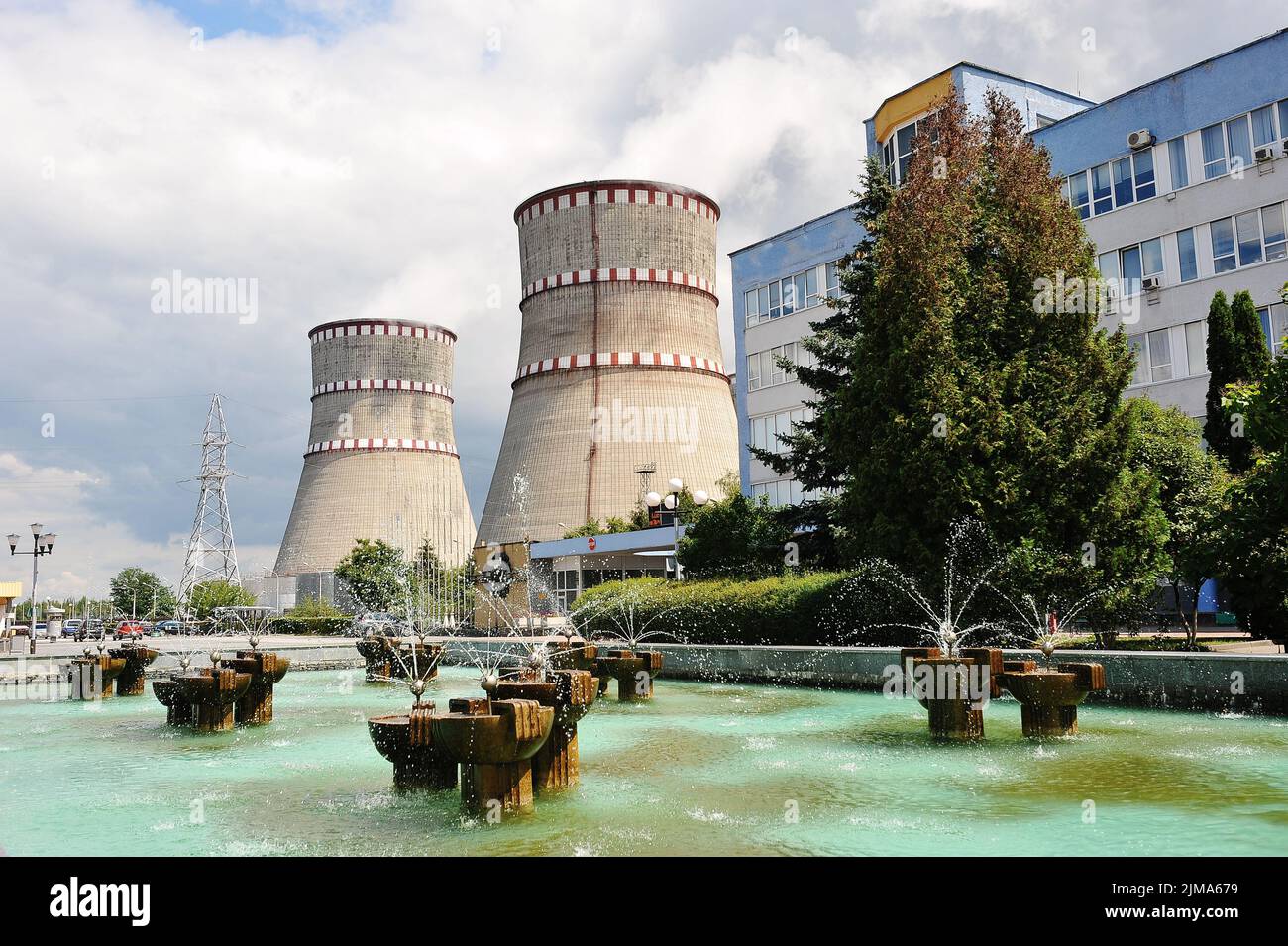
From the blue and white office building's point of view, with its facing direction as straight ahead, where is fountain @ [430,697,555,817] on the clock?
The fountain is roughly at 11 o'clock from the blue and white office building.

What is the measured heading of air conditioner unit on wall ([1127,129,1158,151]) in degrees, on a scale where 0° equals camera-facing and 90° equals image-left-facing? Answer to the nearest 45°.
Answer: approximately 45°

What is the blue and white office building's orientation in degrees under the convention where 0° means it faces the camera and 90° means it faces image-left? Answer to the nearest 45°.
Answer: approximately 45°

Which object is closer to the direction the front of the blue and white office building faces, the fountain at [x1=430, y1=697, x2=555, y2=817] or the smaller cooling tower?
the fountain

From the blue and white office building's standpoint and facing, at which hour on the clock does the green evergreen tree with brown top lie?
The green evergreen tree with brown top is roughly at 11 o'clock from the blue and white office building.
